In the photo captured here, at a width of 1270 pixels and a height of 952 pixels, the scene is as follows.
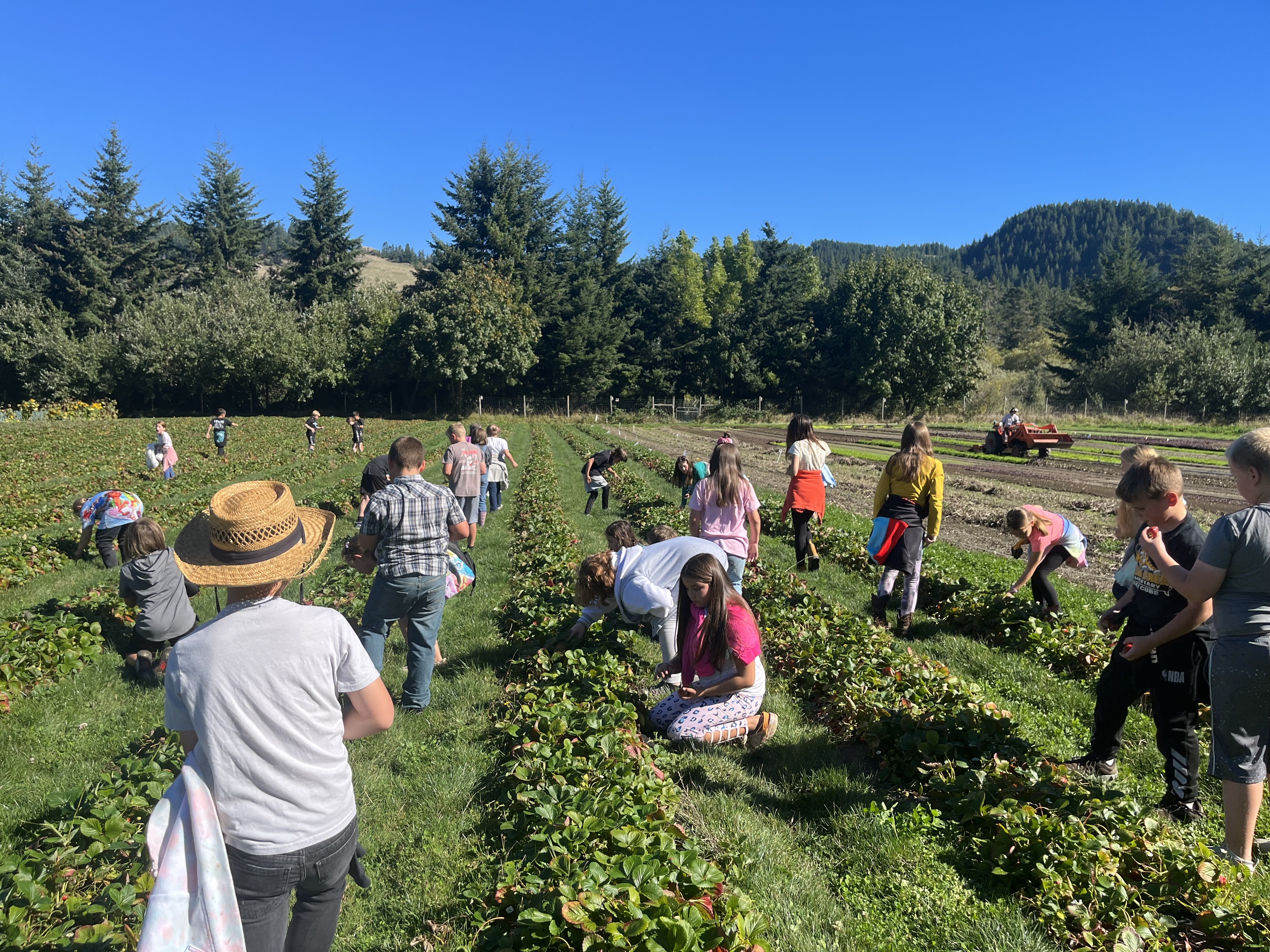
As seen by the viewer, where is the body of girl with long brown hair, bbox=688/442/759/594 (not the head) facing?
away from the camera

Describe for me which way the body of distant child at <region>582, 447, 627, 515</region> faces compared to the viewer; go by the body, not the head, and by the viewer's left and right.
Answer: facing to the right of the viewer

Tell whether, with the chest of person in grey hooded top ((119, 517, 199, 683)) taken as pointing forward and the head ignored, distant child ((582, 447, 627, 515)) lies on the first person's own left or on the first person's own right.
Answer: on the first person's own right

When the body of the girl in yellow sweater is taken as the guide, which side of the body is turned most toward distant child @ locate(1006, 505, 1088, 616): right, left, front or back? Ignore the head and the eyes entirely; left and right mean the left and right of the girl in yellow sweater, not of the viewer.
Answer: right

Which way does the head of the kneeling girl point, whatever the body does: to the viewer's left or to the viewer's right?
to the viewer's left

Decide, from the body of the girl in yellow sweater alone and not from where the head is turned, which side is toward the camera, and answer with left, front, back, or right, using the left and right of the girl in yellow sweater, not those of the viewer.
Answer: back

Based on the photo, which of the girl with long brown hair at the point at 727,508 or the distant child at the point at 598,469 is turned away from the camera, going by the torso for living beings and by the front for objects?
the girl with long brown hair

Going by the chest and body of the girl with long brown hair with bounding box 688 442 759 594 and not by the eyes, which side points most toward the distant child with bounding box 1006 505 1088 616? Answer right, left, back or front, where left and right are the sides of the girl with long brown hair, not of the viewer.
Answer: right

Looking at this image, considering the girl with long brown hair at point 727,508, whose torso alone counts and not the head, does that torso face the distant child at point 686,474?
yes

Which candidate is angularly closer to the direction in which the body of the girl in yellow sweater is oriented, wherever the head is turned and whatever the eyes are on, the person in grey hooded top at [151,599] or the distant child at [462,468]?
the distant child

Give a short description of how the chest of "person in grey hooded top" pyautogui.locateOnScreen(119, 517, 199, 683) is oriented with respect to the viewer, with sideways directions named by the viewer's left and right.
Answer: facing away from the viewer

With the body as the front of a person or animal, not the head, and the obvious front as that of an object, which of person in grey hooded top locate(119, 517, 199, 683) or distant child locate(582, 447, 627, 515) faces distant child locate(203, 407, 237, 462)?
the person in grey hooded top

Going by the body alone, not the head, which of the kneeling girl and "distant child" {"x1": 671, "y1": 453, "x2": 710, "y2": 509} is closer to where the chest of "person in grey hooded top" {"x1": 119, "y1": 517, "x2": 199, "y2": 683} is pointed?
the distant child
